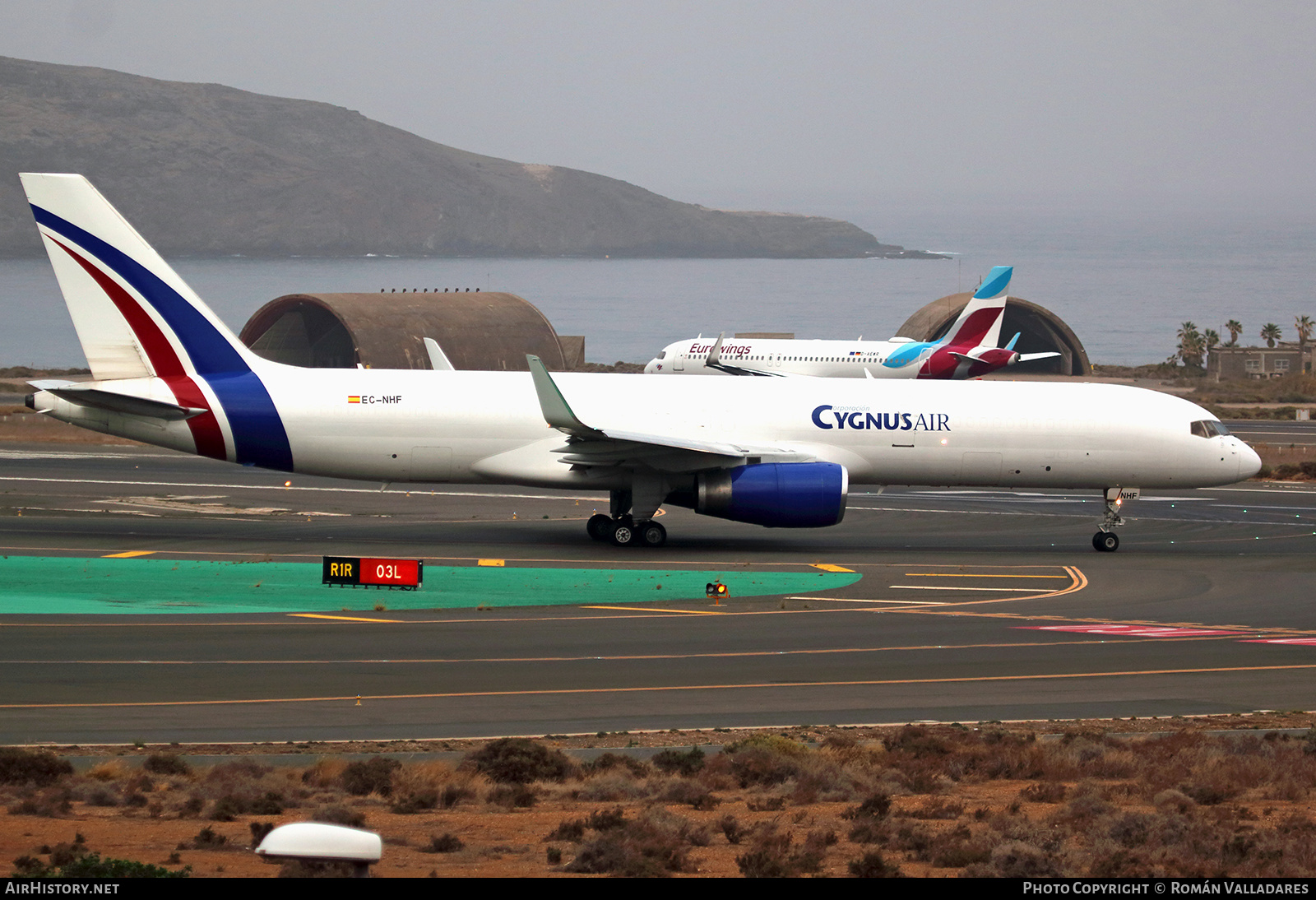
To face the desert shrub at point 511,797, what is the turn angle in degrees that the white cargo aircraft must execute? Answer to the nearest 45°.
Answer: approximately 90° to its right

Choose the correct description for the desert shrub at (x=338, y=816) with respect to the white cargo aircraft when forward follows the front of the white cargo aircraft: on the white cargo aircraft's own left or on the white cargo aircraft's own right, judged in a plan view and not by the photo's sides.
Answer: on the white cargo aircraft's own right

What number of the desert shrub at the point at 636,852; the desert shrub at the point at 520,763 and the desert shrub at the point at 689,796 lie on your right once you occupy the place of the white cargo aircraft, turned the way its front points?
3

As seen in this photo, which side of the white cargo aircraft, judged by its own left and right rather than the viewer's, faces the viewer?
right

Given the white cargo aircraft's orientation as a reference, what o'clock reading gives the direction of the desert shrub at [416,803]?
The desert shrub is roughly at 3 o'clock from the white cargo aircraft.

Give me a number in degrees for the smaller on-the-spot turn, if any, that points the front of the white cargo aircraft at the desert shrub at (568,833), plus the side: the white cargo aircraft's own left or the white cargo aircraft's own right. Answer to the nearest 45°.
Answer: approximately 90° to the white cargo aircraft's own right

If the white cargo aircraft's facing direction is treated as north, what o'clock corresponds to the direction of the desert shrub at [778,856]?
The desert shrub is roughly at 3 o'clock from the white cargo aircraft.

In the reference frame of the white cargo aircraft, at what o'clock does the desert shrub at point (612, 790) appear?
The desert shrub is roughly at 3 o'clock from the white cargo aircraft.

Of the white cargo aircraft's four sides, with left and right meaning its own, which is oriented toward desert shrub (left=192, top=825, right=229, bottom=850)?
right

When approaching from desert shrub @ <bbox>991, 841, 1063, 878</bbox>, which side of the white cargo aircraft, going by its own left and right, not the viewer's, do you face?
right

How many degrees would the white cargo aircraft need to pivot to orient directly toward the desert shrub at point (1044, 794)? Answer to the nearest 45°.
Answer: approximately 90° to its right

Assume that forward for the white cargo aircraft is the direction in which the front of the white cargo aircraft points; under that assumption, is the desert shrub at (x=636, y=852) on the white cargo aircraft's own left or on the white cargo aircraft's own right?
on the white cargo aircraft's own right
